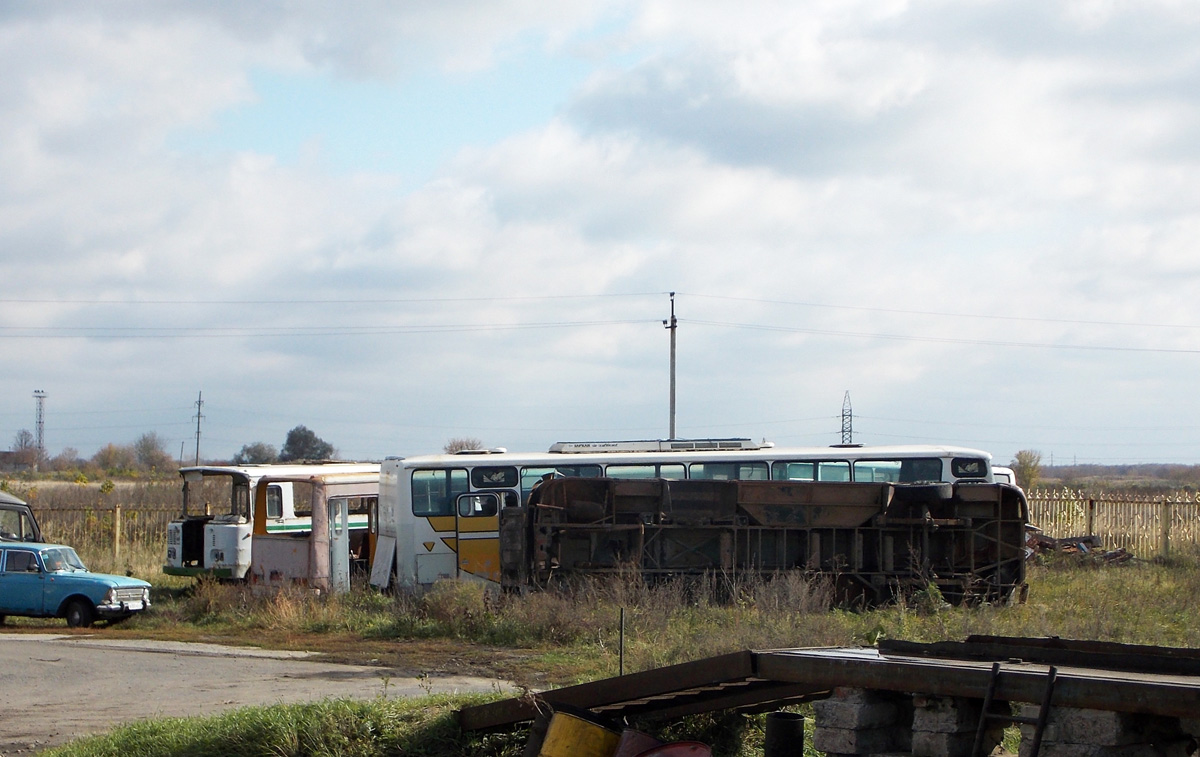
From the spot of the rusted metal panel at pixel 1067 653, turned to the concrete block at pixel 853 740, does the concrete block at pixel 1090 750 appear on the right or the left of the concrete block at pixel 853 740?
left

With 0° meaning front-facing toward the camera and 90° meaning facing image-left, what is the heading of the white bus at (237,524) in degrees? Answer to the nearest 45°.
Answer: approximately 45°

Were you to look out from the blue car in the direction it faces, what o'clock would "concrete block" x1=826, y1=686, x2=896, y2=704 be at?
The concrete block is roughly at 1 o'clock from the blue car.

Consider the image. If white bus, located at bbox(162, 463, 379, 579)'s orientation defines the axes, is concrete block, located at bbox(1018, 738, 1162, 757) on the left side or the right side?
on its left

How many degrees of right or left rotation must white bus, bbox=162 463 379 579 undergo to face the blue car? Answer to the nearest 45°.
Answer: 0° — it already faces it

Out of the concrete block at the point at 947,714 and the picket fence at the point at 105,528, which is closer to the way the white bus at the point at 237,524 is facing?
the concrete block

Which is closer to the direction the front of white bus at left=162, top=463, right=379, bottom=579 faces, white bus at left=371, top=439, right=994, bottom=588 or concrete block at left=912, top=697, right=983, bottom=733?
the concrete block

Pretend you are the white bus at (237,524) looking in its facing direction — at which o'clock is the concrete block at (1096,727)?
The concrete block is roughly at 10 o'clock from the white bus.

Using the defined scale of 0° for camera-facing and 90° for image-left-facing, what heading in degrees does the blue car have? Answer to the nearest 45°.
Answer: approximately 315°

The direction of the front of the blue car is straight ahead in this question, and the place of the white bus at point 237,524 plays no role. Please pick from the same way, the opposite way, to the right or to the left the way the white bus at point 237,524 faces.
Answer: to the right

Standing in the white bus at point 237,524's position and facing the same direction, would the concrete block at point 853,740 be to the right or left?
on its left
